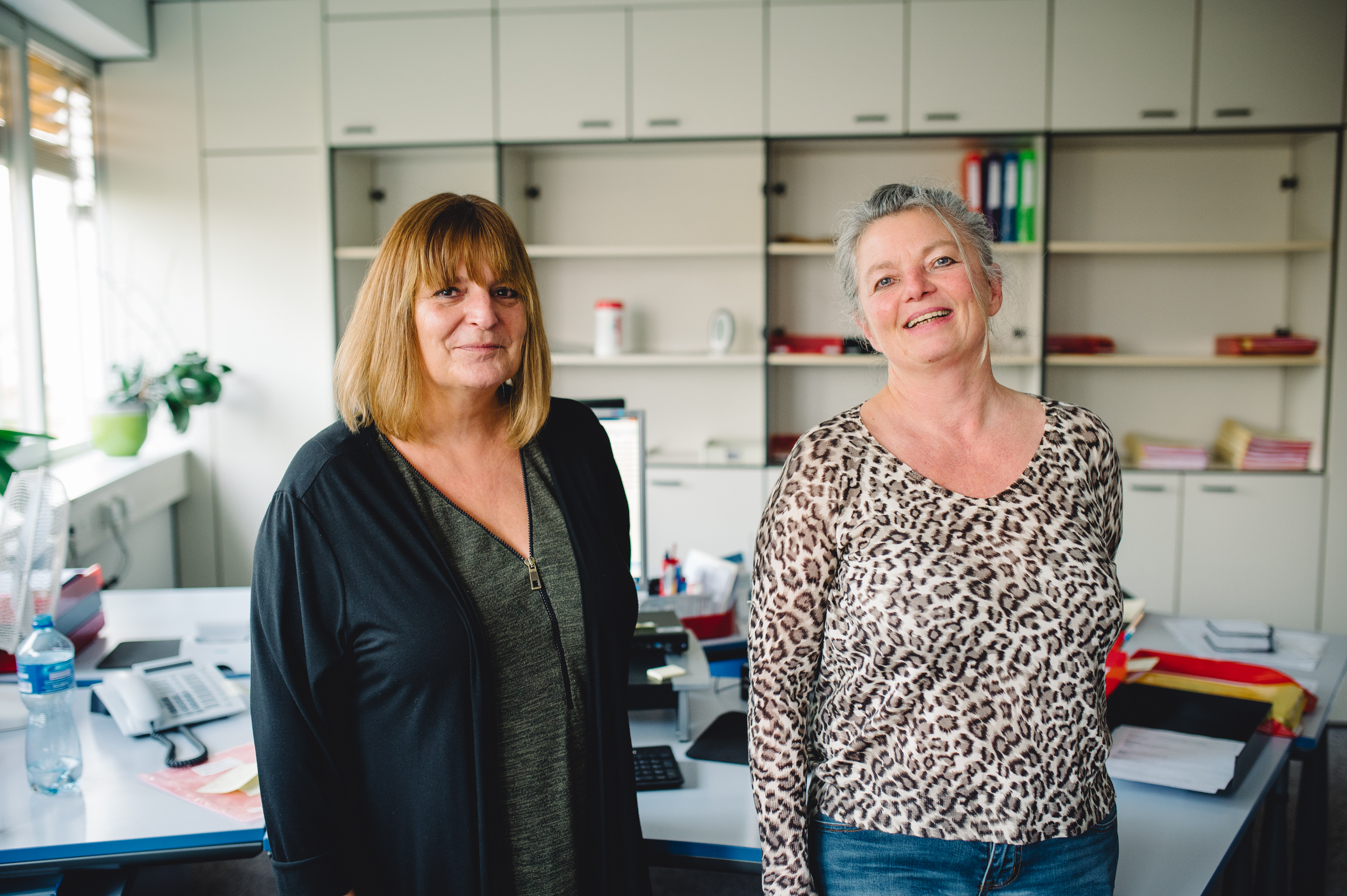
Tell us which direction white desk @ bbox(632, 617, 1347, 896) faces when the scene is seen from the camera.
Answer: facing the viewer

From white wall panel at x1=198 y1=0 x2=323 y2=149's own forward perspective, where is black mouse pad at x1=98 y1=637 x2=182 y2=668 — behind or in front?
in front

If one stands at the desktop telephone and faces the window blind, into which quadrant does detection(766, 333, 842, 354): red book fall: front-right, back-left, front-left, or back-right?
front-right

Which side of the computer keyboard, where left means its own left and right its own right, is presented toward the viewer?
front

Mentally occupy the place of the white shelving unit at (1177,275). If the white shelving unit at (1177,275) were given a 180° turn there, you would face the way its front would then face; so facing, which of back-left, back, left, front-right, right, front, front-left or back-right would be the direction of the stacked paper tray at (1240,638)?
back

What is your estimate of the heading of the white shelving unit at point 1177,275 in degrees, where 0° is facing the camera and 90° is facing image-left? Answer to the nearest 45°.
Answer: approximately 0°

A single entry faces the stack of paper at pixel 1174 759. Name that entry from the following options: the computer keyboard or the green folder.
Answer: the green folder

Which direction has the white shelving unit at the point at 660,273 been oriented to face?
toward the camera

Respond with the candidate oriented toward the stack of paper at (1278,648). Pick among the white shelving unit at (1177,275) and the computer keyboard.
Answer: the white shelving unit

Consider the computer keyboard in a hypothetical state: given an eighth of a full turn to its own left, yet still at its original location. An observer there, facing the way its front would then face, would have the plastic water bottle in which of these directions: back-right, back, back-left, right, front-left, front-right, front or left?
back-right

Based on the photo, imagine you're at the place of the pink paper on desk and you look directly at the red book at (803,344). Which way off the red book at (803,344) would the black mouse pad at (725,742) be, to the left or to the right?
right
